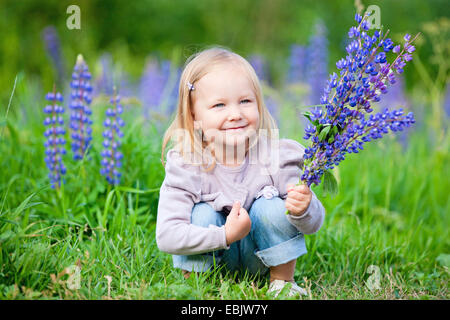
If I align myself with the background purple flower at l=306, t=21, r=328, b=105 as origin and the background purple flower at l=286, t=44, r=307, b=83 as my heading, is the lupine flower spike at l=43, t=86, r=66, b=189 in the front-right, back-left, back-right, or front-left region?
back-left

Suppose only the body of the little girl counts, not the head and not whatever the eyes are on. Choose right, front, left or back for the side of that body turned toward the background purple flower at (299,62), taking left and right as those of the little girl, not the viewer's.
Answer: back

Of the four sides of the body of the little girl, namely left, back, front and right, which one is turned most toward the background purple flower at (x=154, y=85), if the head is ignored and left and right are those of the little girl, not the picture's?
back

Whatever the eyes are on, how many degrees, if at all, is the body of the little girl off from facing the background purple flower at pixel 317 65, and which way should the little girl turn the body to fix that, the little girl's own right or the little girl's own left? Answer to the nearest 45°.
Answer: approximately 180°

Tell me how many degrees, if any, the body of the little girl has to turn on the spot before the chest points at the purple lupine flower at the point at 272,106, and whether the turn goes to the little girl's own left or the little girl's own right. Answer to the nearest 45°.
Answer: approximately 180°

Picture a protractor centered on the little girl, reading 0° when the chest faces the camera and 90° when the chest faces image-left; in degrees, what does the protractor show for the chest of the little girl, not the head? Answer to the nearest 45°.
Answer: approximately 0°

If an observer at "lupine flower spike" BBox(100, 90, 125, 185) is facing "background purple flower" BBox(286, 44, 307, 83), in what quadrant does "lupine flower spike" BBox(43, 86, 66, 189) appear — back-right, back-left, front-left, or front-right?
back-left
